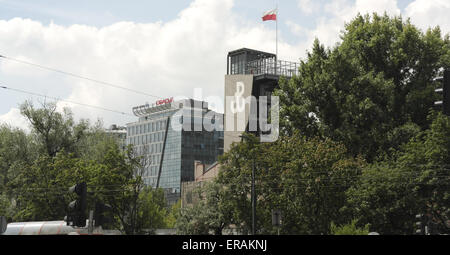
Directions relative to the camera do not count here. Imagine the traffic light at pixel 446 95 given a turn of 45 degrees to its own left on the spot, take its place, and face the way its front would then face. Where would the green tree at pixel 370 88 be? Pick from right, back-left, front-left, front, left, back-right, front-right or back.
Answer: back-right

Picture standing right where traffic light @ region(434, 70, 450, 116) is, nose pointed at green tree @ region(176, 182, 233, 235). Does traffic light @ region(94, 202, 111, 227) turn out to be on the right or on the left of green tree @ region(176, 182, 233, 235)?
left

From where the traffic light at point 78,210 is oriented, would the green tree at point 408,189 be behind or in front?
behind

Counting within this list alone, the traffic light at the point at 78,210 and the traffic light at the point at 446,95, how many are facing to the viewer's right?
0
